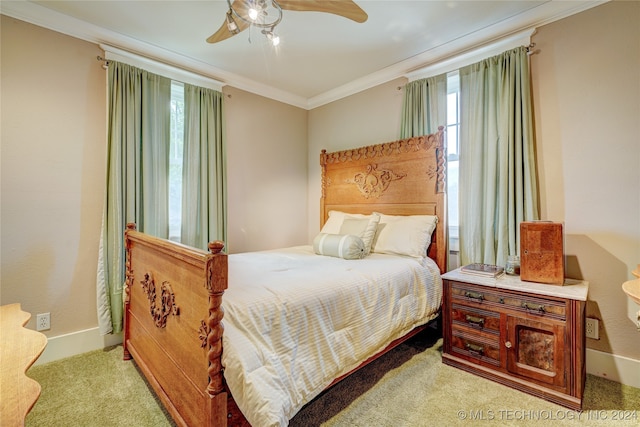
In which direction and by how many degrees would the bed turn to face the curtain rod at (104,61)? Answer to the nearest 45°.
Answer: approximately 90° to its right

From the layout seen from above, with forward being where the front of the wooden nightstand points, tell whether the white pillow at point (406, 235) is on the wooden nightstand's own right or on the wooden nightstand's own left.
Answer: on the wooden nightstand's own right

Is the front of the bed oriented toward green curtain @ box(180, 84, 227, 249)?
no

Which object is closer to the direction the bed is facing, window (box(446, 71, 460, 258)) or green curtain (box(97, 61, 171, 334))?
the green curtain

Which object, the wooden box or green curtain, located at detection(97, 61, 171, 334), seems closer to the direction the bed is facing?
the green curtain

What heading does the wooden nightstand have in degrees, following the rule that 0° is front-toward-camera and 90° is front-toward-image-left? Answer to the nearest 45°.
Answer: approximately 45°

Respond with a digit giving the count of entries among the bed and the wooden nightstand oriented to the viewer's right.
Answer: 0

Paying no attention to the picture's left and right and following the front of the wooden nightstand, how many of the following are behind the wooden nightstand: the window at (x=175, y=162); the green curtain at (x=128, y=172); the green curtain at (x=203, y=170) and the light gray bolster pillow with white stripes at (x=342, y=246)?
0

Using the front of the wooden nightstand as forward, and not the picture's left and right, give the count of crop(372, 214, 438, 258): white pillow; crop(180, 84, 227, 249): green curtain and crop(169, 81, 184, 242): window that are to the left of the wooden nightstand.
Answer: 0

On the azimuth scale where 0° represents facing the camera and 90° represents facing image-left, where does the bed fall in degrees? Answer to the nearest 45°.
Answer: approximately 45°

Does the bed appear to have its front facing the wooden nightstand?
no
